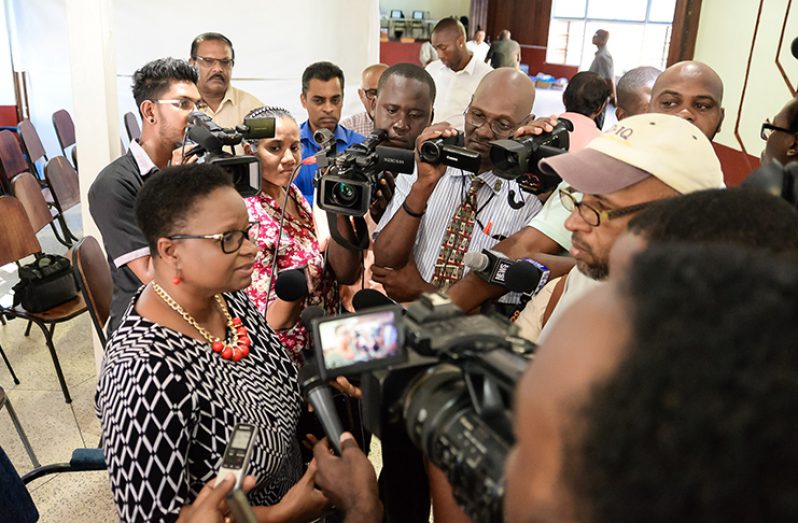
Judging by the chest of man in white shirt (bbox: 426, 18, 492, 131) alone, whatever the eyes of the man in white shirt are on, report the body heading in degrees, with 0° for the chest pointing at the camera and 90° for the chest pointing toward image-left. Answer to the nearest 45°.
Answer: approximately 45°

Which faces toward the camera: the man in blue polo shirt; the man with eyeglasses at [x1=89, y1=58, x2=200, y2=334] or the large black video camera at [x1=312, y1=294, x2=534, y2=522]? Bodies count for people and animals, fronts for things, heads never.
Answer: the man in blue polo shirt

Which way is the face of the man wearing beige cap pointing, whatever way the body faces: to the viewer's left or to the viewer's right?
to the viewer's left

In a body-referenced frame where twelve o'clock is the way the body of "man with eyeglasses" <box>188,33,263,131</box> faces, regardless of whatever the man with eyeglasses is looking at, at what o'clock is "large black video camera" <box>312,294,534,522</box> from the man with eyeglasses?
The large black video camera is roughly at 12 o'clock from the man with eyeglasses.

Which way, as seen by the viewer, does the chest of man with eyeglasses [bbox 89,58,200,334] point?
to the viewer's right

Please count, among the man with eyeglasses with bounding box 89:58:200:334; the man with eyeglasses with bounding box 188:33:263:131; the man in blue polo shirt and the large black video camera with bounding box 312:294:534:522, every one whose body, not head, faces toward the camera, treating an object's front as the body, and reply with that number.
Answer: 2

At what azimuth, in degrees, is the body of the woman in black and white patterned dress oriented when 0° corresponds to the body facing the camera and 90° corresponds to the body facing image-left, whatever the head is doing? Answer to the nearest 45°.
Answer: approximately 315°

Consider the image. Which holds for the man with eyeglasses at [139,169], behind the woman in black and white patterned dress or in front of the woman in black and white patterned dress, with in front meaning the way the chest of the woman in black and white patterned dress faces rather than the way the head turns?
behind

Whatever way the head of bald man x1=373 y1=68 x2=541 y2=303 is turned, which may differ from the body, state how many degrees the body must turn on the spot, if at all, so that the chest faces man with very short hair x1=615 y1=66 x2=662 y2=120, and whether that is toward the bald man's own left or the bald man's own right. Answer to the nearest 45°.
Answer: approximately 180°

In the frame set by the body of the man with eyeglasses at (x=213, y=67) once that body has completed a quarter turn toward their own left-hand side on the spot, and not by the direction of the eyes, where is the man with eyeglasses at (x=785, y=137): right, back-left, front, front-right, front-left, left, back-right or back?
front-right

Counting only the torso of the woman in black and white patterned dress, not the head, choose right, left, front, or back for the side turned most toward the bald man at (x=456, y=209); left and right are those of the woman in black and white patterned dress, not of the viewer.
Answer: left

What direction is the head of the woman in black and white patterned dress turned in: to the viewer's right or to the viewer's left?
to the viewer's right

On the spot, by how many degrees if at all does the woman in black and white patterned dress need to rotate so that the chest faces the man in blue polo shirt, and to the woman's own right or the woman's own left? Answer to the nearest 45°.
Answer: approximately 135° to the woman's own left
